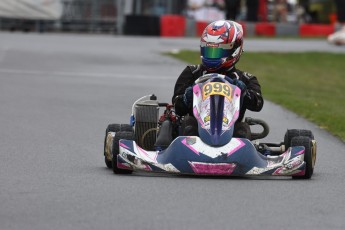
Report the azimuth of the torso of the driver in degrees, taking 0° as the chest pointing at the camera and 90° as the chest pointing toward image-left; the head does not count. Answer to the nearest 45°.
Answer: approximately 0°
